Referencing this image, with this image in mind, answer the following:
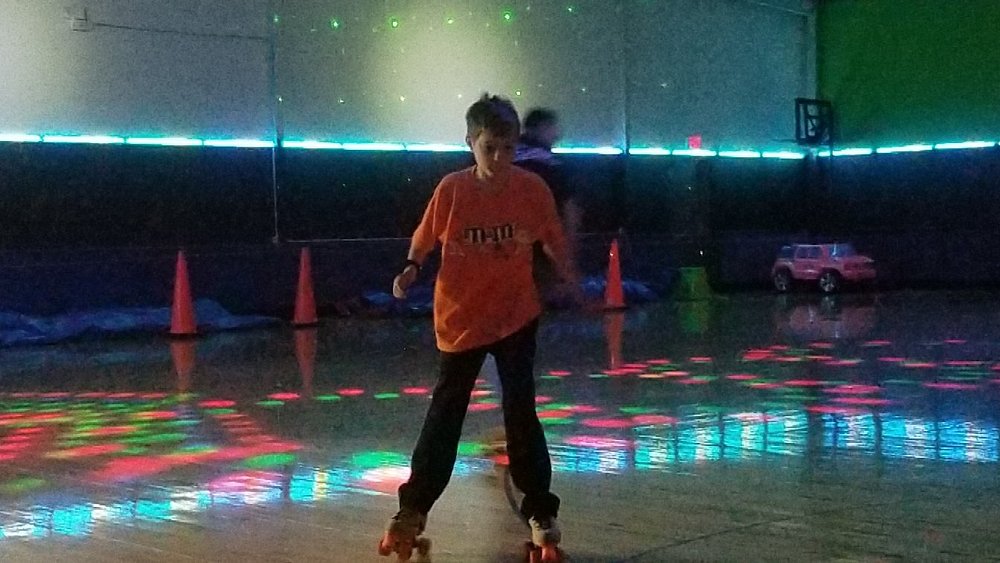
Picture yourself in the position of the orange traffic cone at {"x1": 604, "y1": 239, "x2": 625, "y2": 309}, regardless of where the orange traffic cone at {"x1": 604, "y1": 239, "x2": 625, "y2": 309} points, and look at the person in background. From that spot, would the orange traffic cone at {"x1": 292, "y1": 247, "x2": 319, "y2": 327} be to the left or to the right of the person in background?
right

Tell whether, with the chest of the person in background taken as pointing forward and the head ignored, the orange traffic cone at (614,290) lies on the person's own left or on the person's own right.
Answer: on the person's own left

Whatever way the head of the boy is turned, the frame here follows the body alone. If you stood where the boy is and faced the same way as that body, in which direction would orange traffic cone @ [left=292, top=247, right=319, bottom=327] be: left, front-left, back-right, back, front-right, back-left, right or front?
back

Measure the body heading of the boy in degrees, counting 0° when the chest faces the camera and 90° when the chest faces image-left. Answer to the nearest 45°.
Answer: approximately 0°
